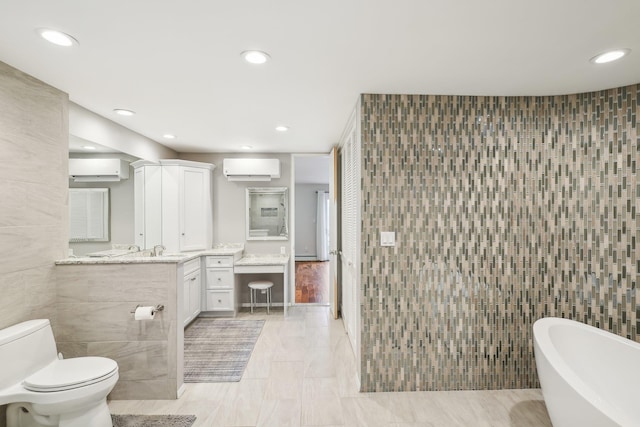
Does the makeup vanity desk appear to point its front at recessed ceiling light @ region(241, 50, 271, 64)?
yes

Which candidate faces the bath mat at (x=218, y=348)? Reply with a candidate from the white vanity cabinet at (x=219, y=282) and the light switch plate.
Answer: the white vanity cabinet

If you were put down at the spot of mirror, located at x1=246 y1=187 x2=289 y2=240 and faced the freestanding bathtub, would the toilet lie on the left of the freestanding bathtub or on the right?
right

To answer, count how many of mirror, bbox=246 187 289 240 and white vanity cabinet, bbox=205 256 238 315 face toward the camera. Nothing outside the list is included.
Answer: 2

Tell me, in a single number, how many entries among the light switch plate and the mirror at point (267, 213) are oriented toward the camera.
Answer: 2

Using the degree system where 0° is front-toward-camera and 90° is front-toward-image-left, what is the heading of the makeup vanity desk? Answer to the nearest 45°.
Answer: approximately 0°
